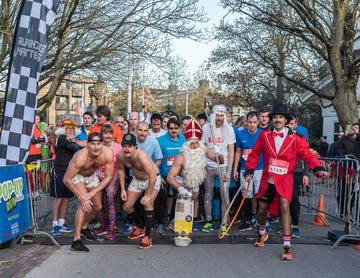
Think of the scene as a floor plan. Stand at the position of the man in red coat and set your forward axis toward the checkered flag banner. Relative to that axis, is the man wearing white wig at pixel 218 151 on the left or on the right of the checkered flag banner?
right

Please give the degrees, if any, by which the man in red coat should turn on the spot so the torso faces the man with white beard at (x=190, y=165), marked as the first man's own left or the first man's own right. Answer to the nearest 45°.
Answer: approximately 90° to the first man's own right

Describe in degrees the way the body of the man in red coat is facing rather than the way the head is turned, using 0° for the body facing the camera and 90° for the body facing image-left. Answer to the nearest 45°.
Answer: approximately 0°

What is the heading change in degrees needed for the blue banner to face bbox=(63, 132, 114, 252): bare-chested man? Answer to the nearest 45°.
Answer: approximately 45° to its left

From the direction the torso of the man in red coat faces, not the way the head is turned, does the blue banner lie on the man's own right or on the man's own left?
on the man's own right

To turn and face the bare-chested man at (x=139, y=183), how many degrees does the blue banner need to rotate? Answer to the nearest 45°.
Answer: approximately 45° to its left

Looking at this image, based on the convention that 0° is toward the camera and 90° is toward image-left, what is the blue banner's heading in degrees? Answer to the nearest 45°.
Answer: approximately 315°
